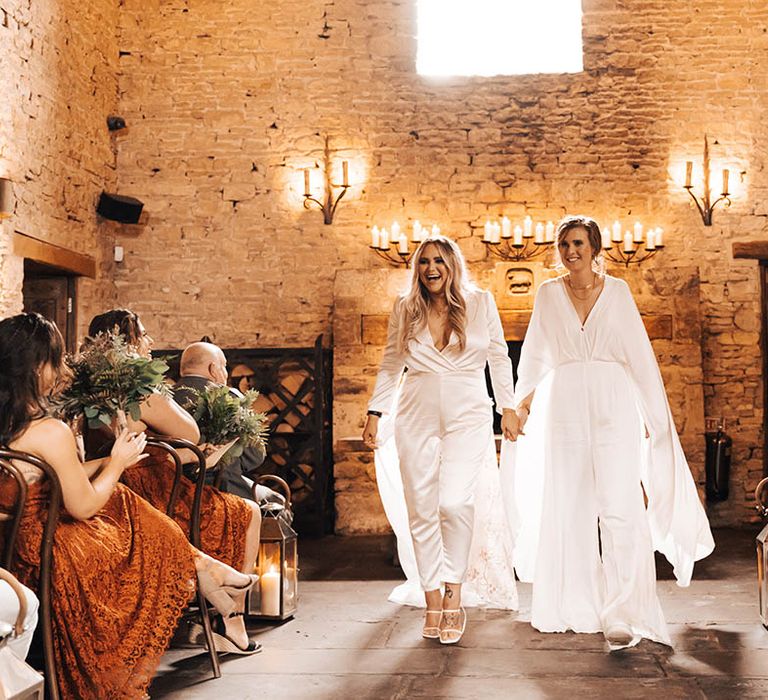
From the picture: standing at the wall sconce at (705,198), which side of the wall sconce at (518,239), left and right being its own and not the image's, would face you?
left

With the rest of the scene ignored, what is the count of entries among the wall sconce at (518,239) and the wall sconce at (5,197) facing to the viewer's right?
1

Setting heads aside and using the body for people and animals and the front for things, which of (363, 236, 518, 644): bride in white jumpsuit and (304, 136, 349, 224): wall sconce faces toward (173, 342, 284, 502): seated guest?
the wall sconce

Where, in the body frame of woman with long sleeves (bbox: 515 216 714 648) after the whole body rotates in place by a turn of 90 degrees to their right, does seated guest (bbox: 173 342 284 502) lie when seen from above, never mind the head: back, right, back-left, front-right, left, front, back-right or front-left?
front

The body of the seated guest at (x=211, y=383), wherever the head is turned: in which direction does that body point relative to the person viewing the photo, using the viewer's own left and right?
facing away from the viewer and to the right of the viewer

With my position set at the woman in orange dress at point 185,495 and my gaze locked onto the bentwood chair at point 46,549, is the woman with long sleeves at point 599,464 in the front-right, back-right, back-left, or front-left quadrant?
back-left

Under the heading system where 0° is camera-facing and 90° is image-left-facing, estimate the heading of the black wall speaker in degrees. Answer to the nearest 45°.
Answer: approximately 315°

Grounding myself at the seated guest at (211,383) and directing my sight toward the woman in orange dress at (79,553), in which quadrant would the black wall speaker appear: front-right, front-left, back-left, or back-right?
back-right

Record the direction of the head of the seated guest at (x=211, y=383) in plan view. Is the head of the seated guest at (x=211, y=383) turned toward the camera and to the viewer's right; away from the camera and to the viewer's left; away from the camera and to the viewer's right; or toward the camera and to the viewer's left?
away from the camera and to the viewer's right

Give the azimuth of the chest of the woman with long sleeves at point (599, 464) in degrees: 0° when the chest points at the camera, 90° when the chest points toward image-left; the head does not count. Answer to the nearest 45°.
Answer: approximately 0°

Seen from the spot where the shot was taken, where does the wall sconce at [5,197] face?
facing to the right of the viewer

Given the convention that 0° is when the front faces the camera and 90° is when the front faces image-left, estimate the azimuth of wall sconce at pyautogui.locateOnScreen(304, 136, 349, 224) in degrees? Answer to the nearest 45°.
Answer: approximately 0°
